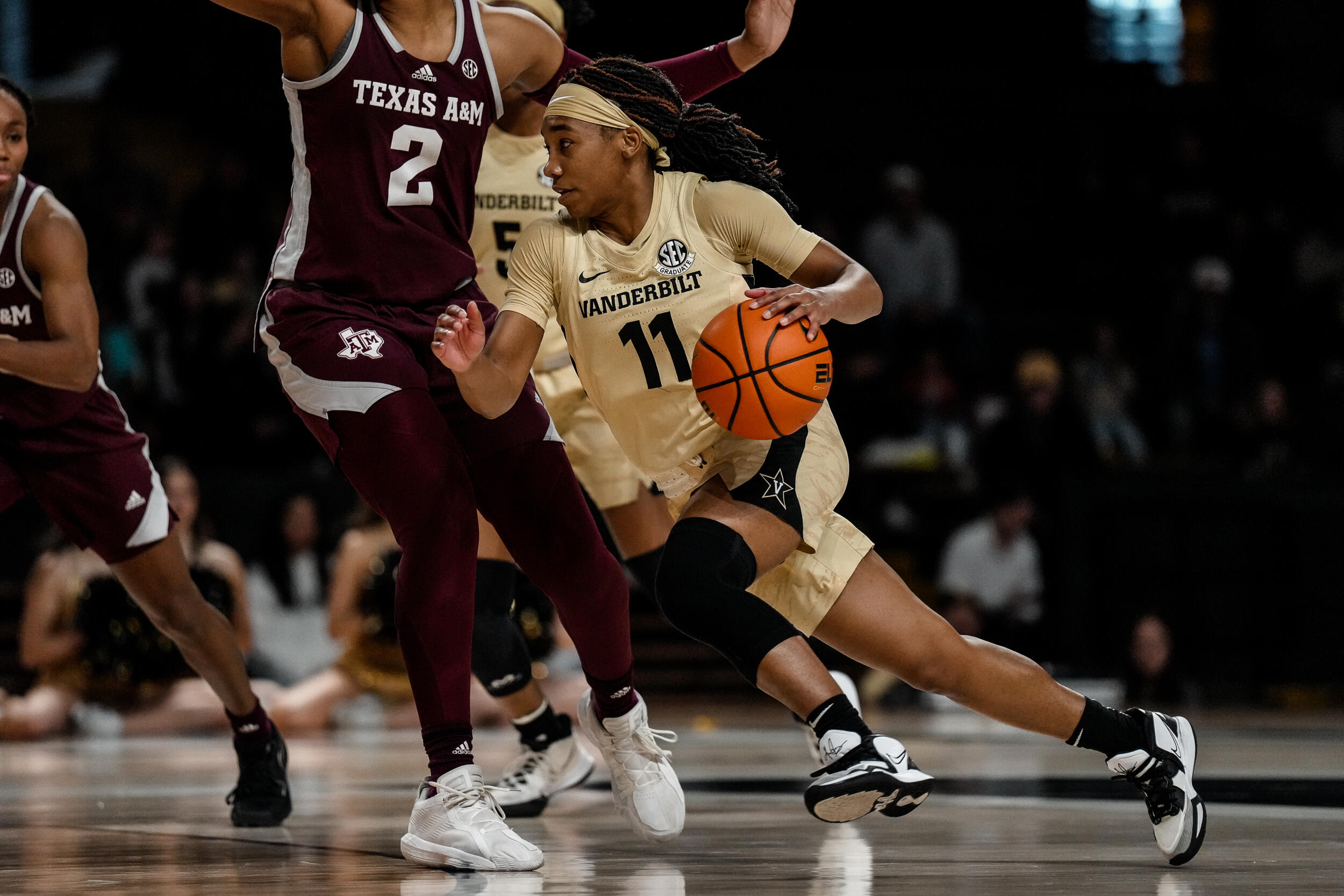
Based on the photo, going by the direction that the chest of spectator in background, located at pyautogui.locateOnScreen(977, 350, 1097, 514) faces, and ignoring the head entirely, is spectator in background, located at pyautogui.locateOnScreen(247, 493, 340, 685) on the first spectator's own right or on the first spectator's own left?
on the first spectator's own right

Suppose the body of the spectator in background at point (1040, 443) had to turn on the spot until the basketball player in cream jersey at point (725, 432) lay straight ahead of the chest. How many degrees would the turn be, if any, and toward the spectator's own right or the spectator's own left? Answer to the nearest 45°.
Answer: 0° — they already face them

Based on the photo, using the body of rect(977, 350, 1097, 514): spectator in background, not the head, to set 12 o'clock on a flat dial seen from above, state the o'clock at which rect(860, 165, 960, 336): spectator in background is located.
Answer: rect(860, 165, 960, 336): spectator in background is roughly at 5 o'clock from rect(977, 350, 1097, 514): spectator in background.

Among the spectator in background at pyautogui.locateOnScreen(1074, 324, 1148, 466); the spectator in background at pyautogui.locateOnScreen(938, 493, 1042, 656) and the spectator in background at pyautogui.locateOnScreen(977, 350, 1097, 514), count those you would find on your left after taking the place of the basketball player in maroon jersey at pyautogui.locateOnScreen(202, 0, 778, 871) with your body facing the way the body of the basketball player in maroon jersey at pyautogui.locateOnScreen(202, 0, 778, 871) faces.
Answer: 3

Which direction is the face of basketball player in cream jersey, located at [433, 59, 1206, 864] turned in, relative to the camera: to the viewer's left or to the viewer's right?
to the viewer's left

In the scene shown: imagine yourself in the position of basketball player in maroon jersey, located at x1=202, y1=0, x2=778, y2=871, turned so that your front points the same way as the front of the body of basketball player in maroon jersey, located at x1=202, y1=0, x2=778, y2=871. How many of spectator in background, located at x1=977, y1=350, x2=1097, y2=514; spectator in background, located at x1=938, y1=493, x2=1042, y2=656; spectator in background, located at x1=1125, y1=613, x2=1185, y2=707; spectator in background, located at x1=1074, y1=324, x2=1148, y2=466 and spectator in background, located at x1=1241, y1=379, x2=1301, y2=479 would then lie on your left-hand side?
5

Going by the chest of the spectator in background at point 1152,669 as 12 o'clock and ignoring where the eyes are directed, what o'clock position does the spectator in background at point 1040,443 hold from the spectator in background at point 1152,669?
the spectator in background at point 1040,443 is roughly at 5 o'clock from the spectator in background at point 1152,669.

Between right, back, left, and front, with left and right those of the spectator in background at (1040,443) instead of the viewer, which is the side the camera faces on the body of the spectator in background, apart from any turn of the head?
front

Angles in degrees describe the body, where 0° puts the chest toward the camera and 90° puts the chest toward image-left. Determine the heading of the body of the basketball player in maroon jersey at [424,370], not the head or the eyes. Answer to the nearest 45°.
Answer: approximately 315°

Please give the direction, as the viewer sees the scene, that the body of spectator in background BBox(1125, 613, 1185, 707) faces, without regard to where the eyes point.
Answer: toward the camera

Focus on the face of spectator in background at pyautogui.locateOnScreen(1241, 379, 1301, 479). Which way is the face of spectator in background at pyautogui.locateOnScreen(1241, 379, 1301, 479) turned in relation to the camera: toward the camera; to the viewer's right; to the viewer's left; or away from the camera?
toward the camera

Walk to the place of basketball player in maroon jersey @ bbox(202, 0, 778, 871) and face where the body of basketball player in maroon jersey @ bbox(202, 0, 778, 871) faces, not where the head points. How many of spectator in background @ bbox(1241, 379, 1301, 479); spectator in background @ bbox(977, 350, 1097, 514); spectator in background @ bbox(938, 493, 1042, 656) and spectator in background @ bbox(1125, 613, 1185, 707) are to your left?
4

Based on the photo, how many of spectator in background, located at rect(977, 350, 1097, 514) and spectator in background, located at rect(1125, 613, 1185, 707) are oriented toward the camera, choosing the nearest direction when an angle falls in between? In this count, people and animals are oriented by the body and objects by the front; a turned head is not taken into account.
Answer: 2

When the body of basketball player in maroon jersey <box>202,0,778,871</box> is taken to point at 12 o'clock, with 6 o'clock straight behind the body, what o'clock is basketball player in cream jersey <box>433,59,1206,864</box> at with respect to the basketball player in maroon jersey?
The basketball player in cream jersey is roughly at 11 o'clock from the basketball player in maroon jersey.
